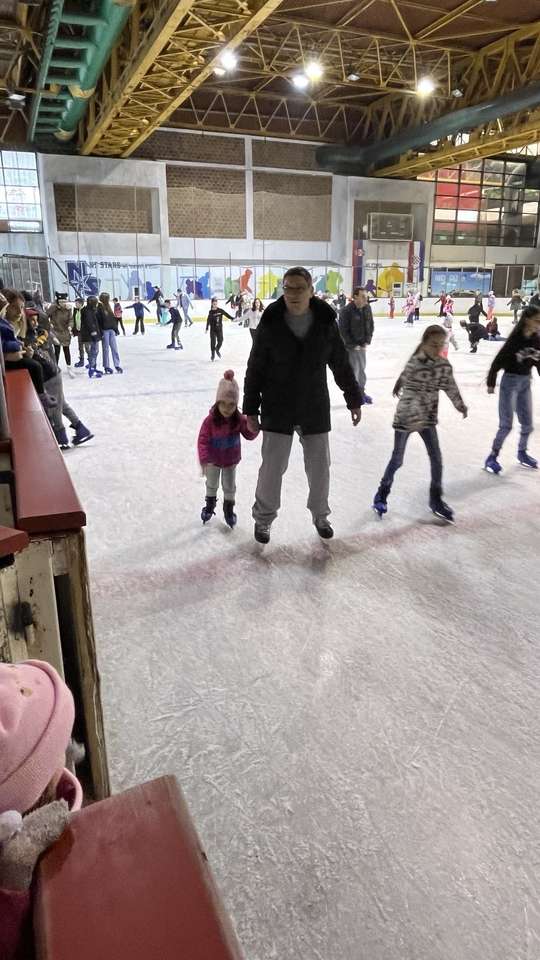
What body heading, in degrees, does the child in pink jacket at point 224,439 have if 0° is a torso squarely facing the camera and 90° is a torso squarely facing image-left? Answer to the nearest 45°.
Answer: approximately 0°

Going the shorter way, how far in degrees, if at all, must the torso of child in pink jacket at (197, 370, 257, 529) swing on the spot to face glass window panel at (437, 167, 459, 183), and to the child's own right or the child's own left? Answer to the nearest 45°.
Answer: approximately 180°

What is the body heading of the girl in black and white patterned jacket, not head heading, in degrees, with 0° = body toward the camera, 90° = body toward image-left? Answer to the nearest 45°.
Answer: approximately 315°

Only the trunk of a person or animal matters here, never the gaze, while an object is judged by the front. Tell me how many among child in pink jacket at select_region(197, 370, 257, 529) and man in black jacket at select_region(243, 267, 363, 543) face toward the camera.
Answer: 2

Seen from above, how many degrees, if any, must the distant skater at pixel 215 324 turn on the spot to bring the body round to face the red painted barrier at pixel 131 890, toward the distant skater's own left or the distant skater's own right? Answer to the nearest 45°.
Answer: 0° — they already face it

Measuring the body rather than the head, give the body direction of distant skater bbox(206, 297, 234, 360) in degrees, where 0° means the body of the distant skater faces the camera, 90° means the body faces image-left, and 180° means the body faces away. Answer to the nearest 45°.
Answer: approximately 0°

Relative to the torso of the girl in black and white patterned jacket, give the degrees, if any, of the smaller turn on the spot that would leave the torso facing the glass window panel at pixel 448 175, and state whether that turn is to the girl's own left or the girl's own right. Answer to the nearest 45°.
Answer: approximately 135° to the girl's own left

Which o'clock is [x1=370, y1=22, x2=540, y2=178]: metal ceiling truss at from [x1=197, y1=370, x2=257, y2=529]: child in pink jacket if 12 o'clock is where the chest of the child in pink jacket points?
The metal ceiling truss is roughly at 7 o'clock from the child in pink jacket.

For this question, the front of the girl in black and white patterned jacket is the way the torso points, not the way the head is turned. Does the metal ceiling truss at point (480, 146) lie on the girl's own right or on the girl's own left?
on the girl's own left
